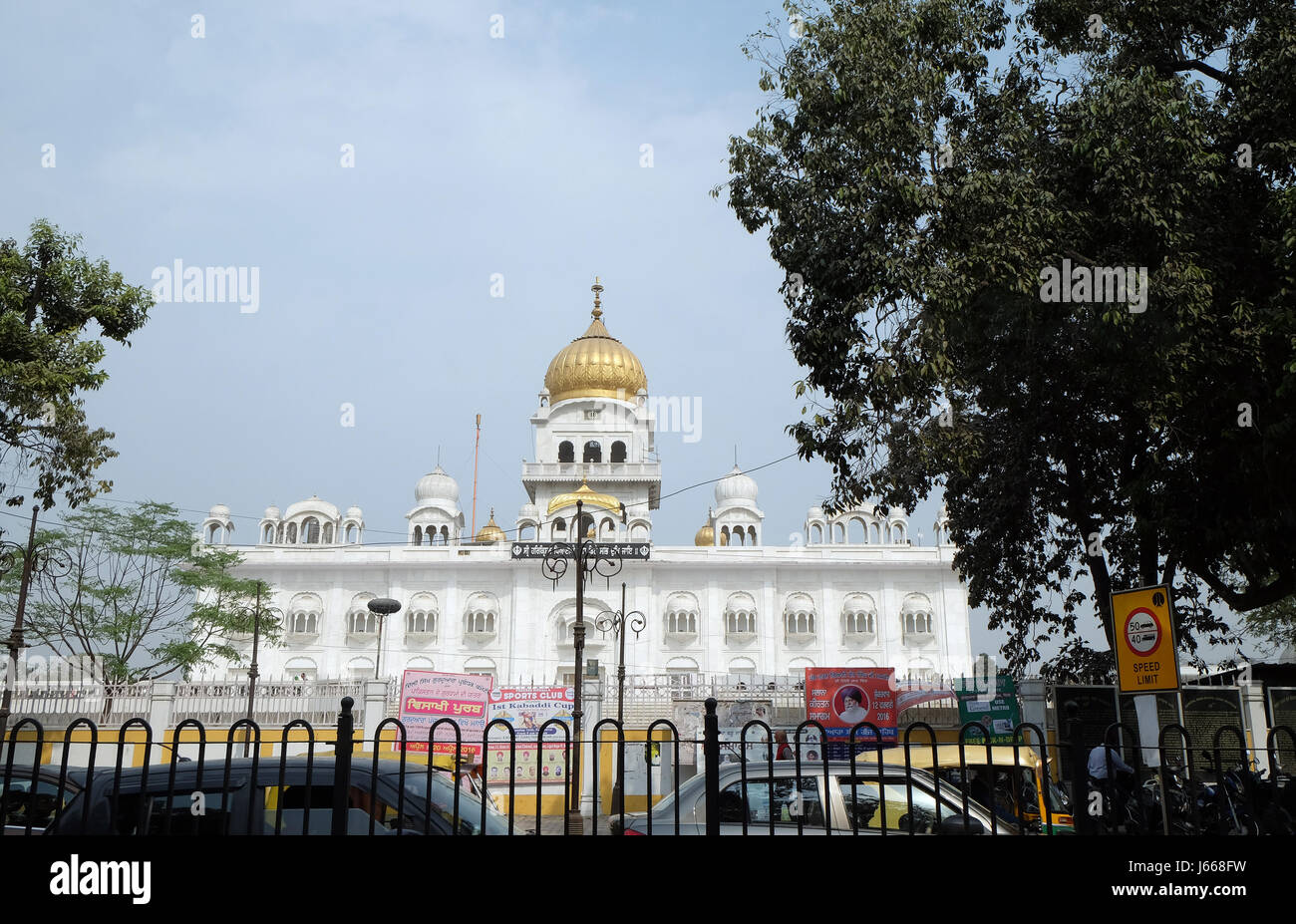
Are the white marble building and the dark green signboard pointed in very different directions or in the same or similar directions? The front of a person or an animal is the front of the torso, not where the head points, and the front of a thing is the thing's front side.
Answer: same or similar directions

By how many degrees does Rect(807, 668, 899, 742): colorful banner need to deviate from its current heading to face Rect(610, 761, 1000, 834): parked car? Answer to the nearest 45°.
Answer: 0° — it already faces it

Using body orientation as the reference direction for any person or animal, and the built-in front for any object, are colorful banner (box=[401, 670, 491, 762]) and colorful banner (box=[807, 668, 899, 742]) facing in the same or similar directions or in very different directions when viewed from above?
same or similar directions

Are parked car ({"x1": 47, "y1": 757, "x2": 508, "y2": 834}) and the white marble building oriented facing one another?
no

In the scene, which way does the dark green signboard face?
toward the camera

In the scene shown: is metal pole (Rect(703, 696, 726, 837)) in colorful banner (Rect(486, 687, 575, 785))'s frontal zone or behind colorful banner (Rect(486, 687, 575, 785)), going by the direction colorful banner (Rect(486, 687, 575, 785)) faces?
frontal zone

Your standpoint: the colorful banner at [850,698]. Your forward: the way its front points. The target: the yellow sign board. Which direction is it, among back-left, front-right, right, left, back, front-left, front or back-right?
front

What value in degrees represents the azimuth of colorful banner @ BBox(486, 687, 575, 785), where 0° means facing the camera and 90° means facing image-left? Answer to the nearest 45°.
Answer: approximately 0°

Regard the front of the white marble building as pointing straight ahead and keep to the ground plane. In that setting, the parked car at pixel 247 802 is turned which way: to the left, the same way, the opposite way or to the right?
to the left

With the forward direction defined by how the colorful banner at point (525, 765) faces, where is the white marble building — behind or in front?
behind

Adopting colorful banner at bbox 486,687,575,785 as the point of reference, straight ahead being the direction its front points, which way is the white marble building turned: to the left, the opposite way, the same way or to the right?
the same way

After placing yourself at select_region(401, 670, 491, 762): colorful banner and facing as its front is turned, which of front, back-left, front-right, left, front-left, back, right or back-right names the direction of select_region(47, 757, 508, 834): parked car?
front

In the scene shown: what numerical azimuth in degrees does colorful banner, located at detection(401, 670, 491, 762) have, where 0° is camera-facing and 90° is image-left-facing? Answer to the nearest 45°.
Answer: approximately 0°
